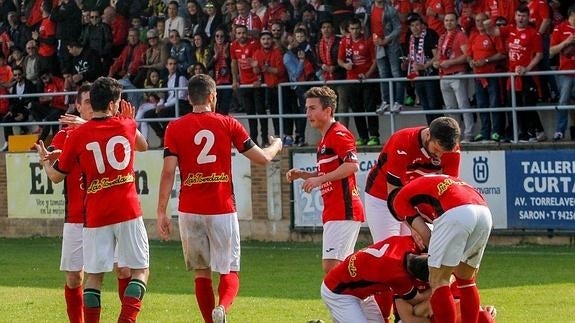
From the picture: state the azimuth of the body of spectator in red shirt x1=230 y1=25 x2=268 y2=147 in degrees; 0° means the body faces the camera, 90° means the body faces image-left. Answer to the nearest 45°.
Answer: approximately 0°

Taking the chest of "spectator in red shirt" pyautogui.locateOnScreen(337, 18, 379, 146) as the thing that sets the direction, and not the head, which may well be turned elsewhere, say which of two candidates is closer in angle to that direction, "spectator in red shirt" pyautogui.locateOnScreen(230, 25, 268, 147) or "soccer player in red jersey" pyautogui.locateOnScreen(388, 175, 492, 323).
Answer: the soccer player in red jersey

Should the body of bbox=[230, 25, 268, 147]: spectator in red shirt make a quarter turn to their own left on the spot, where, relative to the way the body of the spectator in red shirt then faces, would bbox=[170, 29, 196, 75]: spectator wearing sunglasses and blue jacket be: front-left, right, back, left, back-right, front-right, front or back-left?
back-left

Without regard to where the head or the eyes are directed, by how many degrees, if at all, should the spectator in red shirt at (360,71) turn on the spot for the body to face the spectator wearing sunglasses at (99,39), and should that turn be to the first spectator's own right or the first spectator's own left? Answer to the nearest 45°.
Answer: approximately 135° to the first spectator's own right

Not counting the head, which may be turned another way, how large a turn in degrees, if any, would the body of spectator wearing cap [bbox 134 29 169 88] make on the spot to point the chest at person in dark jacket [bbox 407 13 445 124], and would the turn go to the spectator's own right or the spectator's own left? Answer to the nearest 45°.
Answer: approximately 90° to the spectator's own left

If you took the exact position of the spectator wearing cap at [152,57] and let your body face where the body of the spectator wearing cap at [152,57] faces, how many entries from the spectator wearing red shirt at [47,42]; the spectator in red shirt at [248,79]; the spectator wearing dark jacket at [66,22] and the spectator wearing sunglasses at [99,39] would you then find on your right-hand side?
3

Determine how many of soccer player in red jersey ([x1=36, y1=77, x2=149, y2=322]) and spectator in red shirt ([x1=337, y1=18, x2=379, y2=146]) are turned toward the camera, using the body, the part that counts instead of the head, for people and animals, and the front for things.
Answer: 1

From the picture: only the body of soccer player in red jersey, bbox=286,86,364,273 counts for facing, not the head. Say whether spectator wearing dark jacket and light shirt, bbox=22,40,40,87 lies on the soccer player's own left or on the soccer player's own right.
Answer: on the soccer player's own right

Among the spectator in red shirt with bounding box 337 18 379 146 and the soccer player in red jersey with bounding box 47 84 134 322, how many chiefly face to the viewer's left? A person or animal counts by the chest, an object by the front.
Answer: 0

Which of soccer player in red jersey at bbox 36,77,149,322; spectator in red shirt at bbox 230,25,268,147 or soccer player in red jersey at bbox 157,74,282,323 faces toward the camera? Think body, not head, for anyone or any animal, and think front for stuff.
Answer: the spectator in red shirt

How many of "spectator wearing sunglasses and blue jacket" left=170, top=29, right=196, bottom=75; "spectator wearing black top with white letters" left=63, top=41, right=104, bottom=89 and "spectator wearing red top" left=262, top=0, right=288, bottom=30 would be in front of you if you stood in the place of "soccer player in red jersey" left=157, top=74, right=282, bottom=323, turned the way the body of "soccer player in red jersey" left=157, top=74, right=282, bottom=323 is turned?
3

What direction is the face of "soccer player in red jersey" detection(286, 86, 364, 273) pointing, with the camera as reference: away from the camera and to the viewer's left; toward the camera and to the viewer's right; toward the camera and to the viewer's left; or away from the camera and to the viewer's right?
toward the camera and to the viewer's left

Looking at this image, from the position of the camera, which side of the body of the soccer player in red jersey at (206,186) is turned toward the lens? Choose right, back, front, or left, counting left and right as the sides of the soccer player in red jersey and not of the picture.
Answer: back
